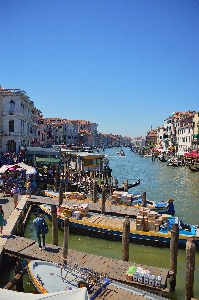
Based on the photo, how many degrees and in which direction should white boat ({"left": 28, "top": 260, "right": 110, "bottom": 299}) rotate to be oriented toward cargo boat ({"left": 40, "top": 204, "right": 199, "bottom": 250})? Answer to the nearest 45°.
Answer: approximately 90° to its right

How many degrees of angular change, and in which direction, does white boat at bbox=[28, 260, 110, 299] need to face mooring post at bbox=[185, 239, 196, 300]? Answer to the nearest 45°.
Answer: approximately 135° to its right

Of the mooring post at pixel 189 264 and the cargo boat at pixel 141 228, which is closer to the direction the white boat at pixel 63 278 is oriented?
the cargo boat

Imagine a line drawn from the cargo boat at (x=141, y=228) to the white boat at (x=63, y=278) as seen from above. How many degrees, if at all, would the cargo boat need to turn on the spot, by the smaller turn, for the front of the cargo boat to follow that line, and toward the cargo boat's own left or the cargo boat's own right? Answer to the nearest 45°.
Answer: approximately 90° to the cargo boat's own left

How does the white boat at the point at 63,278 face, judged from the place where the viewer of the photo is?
facing away from the viewer and to the left of the viewer

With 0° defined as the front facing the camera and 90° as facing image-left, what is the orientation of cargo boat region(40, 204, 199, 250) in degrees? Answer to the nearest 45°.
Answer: approximately 135°

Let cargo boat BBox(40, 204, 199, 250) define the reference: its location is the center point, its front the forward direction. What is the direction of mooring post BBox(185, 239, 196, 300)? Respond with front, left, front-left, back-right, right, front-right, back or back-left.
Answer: back-left

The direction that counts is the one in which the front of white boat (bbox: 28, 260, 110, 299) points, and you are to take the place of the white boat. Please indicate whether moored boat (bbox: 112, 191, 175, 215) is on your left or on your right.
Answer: on your right

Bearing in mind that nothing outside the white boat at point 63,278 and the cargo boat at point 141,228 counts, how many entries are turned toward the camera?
0

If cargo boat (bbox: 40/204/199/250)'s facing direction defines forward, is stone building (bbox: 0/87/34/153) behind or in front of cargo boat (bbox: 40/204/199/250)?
in front

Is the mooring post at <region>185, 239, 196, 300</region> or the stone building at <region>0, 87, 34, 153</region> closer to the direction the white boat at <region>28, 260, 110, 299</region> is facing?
the stone building

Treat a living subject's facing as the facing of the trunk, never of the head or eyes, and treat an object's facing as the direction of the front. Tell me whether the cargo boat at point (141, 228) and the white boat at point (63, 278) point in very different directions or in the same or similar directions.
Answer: same or similar directions

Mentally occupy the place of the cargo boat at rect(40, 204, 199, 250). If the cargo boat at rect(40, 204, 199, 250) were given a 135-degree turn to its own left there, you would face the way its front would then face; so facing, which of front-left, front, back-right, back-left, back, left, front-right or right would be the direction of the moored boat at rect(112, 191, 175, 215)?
back
